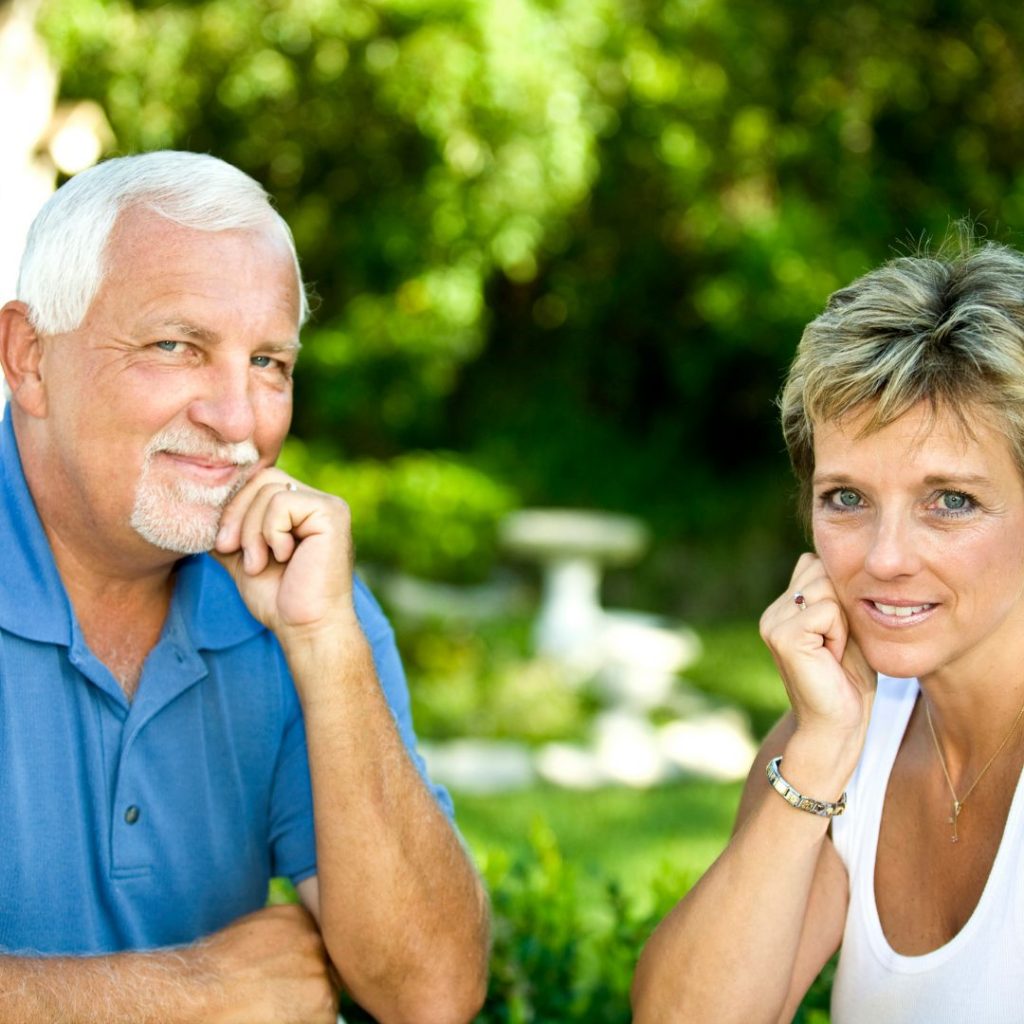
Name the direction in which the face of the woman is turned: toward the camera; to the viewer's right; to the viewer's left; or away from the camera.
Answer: toward the camera

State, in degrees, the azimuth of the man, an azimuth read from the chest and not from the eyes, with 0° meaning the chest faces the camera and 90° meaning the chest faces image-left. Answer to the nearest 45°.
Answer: approximately 315°

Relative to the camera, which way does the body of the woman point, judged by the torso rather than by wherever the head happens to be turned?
toward the camera

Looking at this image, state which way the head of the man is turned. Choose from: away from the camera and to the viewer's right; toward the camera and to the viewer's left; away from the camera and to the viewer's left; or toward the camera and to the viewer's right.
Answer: toward the camera and to the viewer's right

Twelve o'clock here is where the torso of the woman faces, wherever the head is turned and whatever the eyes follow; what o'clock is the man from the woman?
The man is roughly at 3 o'clock from the woman.

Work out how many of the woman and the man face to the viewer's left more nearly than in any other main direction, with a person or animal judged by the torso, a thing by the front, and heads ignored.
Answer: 0

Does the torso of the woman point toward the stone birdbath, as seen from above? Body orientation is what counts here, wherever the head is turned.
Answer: no

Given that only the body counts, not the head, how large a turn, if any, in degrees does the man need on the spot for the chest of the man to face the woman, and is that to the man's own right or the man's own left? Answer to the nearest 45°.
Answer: approximately 45° to the man's own left
